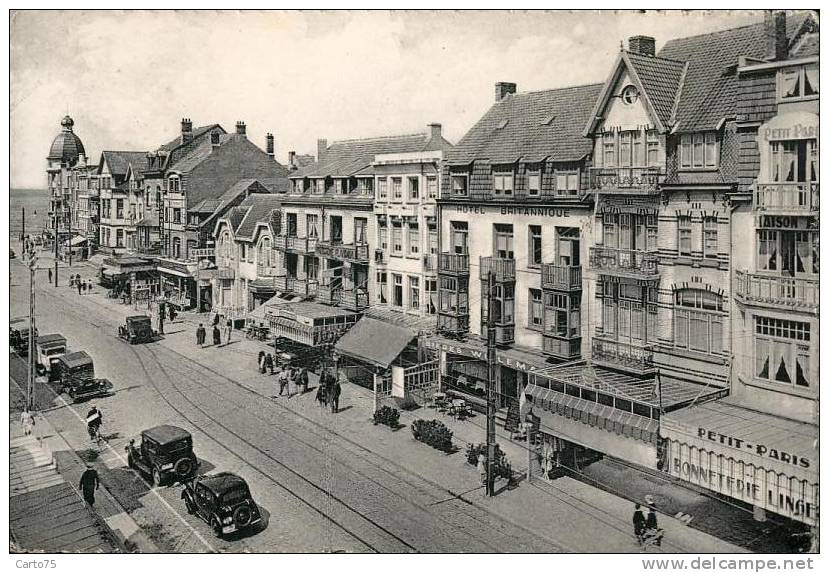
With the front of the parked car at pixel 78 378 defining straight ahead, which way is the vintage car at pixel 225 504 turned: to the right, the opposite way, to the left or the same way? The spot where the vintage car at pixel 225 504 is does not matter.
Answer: the opposite way

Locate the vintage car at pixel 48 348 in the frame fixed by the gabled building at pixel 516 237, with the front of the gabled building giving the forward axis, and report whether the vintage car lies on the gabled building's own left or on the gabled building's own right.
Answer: on the gabled building's own right

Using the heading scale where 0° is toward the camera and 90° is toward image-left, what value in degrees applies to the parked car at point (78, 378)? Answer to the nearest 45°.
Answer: approximately 315°

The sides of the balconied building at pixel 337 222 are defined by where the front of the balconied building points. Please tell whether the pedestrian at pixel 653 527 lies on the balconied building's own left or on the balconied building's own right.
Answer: on the balconied building's own left

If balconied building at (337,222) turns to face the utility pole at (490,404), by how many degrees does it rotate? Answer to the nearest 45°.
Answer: approximately 45° to its left

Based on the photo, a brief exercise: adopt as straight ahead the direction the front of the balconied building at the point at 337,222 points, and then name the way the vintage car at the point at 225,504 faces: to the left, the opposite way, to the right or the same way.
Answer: to the right

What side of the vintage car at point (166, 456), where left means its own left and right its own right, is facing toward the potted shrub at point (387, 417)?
right

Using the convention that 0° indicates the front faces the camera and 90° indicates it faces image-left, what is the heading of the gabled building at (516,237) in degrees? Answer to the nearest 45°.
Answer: approximately 45°

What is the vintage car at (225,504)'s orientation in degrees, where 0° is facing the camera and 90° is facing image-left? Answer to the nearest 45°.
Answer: approximately 135°
